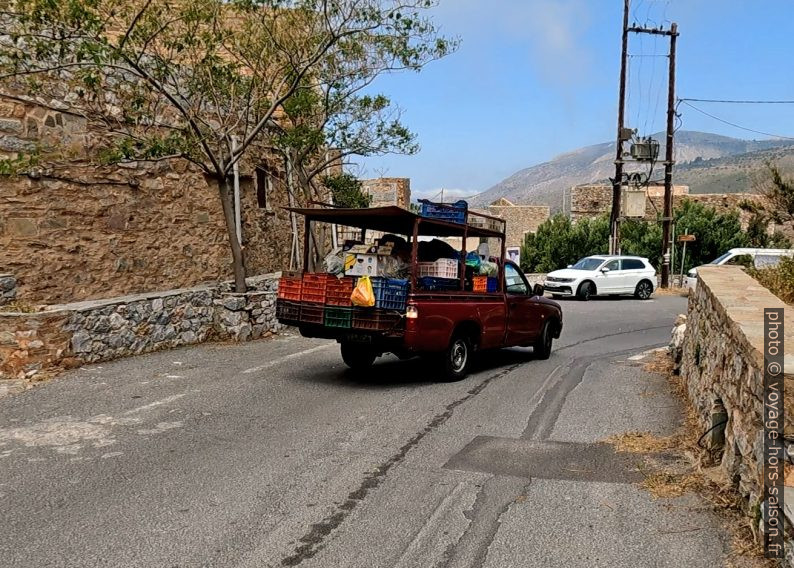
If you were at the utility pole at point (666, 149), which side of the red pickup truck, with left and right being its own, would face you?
front

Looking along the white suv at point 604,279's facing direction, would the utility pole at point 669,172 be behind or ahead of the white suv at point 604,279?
behind

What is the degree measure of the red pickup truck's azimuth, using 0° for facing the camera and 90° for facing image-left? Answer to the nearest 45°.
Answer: approximately 225°

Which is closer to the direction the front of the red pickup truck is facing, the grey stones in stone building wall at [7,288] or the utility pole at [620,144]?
the utility pole

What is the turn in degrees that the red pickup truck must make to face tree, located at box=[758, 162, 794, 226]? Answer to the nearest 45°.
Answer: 0° — it already faces it

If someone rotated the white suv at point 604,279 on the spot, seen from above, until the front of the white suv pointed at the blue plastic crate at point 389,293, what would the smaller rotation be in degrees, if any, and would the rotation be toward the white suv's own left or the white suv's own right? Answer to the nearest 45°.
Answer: approximately 45° to the white suv's own left

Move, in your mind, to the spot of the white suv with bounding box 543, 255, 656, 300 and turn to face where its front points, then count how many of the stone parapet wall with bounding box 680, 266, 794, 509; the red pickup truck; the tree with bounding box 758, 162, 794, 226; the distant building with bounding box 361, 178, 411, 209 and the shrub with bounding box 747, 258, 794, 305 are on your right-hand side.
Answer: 1

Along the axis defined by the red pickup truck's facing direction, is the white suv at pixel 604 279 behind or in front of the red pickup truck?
in front

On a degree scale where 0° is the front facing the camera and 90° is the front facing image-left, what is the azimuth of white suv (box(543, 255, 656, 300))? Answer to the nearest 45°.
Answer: approximately 45°

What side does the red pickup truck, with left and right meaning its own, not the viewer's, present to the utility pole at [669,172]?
front

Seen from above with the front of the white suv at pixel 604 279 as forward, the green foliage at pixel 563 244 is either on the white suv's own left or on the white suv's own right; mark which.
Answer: on the white suv's own right

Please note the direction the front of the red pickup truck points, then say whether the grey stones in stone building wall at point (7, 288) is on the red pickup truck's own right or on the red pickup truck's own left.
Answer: on the red pickup truck's own left

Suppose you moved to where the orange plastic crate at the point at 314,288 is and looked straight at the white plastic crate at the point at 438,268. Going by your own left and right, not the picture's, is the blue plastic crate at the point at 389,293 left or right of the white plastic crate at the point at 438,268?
right

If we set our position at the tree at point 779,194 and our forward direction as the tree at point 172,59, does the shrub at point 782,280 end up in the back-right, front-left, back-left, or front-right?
front-left

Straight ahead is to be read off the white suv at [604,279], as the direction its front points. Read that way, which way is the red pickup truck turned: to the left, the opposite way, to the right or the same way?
the opposite way
